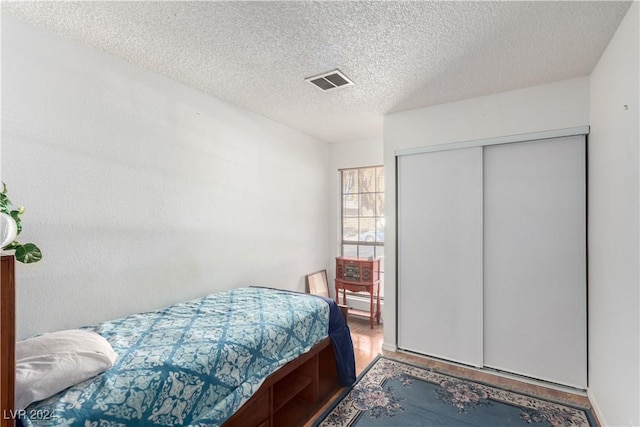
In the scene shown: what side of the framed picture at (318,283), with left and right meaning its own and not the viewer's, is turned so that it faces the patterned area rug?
front

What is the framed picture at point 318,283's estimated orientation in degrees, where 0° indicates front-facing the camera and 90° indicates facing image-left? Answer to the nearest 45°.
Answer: approximately 315°

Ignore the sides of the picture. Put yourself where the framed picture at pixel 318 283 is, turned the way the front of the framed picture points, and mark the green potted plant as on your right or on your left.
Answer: on your right

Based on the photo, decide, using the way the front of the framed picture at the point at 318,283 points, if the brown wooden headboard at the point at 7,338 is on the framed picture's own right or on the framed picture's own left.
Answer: on the framed picture's own right

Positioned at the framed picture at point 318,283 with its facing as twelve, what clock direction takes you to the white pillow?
The white pillow is roughly at 2 o'clock from the framed picture.
